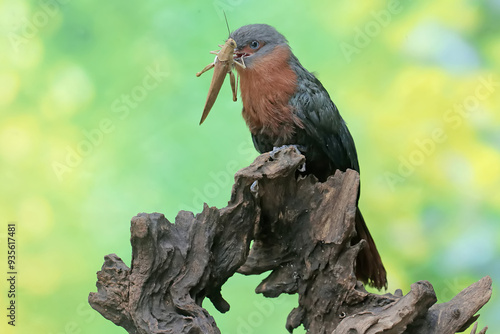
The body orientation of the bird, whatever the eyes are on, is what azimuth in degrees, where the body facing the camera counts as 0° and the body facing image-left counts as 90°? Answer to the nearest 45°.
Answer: approximately 45°
